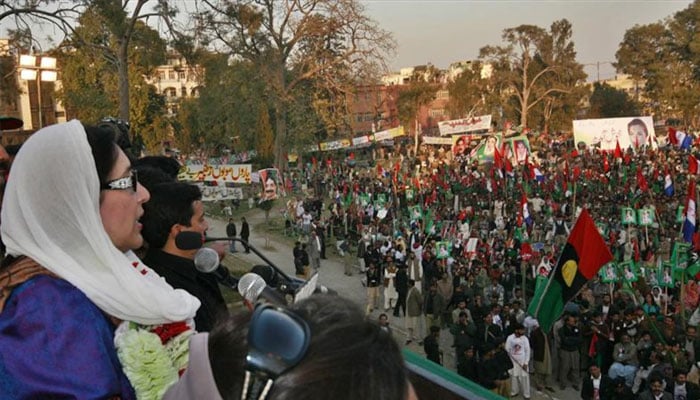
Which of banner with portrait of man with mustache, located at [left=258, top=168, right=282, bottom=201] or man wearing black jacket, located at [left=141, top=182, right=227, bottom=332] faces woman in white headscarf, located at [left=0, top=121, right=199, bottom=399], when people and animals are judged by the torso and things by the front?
the banner with portrait of man with mustache

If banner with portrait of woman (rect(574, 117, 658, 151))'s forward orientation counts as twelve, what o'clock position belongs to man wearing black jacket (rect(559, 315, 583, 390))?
The man wearing black jacket is roughly at 12 o'clock from the banner with portrait of woman.

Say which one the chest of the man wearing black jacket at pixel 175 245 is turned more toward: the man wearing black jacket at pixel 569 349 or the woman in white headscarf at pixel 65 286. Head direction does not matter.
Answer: the man wearing black jacket

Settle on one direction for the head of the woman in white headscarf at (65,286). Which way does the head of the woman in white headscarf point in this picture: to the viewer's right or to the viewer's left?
to the viewer's right

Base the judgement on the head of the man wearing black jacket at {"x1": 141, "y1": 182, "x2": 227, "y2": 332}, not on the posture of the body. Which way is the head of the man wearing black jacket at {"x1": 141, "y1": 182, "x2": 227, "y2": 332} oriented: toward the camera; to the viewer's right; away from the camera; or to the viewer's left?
to the viewer's right

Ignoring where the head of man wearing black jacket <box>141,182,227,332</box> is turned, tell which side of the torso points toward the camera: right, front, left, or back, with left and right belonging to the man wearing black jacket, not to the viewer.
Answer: right

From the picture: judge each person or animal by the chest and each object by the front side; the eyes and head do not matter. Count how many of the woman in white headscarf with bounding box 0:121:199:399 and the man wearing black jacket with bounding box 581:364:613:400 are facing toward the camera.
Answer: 1

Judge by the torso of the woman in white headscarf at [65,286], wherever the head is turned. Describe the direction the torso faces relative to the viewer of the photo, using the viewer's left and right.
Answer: facing to the right of the viewer

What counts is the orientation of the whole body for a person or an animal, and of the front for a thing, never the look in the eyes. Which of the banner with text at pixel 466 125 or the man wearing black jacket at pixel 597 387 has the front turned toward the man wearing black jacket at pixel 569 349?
the banner with text
